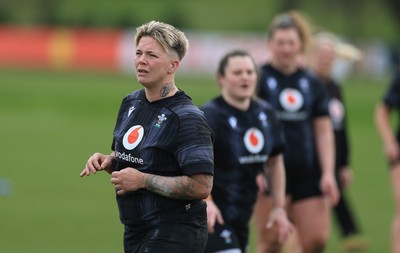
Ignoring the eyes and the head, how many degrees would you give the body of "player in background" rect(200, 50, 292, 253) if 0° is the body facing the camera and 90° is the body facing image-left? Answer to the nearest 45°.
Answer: approximately 315°

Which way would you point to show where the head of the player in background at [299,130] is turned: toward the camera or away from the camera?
toward the camera

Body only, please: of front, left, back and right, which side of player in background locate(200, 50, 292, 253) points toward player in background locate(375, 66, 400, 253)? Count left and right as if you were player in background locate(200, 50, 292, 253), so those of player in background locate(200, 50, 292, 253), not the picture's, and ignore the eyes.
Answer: left

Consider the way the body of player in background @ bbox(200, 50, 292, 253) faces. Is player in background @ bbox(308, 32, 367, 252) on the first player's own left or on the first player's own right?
on the first player's own left

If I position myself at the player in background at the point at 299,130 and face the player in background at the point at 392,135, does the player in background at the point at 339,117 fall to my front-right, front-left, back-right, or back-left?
front-left
